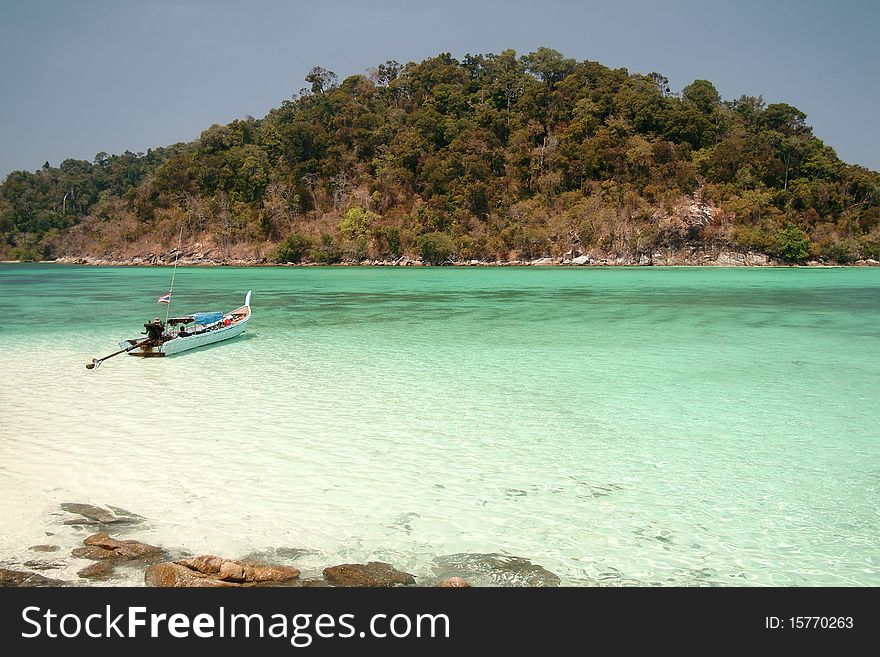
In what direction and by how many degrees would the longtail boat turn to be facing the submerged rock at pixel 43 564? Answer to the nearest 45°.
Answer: approximately 135° to its right

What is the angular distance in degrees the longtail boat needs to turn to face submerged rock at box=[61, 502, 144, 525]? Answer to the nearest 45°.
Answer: approximately 135° to its right

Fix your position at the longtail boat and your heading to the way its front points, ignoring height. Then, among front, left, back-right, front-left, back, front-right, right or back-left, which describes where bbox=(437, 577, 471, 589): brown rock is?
back-right

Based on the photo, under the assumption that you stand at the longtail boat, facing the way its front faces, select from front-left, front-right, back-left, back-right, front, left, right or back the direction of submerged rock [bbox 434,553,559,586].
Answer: back-right

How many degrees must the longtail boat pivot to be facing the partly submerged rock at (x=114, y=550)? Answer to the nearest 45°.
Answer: approximately 135° to its right

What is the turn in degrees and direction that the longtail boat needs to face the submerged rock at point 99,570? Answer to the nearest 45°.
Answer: approximately 135° to its right

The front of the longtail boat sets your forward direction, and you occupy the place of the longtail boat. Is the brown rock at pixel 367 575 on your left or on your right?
on your right

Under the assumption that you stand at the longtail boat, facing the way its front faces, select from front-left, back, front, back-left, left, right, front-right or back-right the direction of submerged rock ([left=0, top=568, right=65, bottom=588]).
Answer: back-right

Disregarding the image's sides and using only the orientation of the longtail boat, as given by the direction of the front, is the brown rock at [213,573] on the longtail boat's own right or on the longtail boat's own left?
on the longtail boat's own right

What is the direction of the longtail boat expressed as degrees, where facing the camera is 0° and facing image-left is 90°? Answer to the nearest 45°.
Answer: approximately 225°

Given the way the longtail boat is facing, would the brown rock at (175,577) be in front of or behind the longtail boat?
behind
